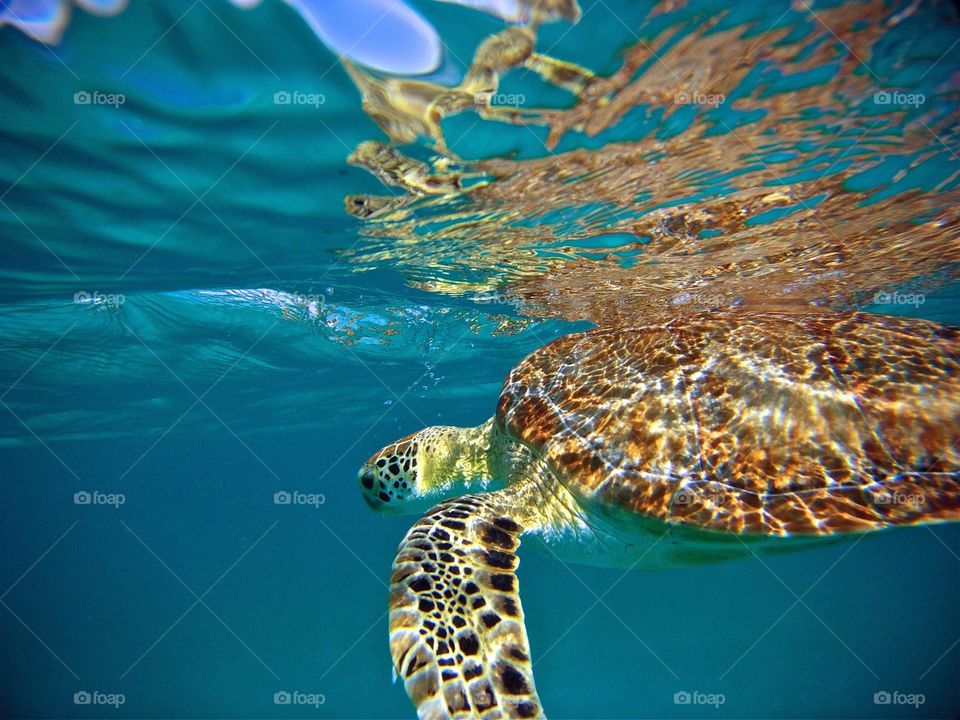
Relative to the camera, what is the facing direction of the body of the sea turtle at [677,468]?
to the viewer's left
